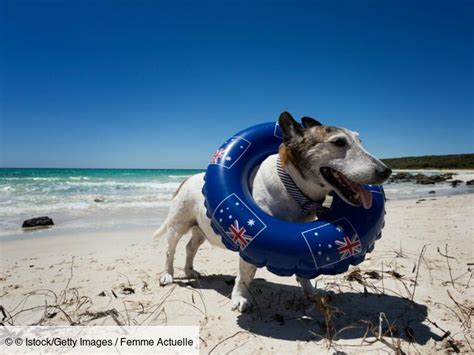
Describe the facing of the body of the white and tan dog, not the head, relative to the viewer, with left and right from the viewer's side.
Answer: facing the viewer and to the right of the viewer

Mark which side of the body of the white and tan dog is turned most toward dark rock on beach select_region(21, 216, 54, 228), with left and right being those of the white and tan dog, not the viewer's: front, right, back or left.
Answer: back
